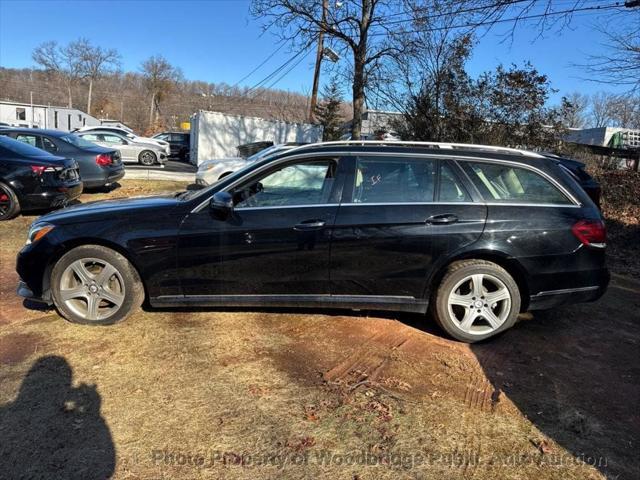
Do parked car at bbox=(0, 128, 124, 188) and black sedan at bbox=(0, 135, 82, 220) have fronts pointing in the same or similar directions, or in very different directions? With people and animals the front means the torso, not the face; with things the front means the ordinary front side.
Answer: same or similar directions

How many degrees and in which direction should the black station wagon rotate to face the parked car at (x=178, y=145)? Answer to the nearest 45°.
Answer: approximately 90° to its right

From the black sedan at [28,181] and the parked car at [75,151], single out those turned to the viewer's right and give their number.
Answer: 0

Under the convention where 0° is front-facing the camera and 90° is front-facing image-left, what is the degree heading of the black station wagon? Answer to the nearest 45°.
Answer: approximately 90°

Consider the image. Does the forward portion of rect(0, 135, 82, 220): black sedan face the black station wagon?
no

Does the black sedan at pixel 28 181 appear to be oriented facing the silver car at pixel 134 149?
no

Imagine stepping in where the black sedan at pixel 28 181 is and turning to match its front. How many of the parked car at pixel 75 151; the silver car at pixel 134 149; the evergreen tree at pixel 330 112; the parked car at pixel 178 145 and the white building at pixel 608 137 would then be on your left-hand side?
0

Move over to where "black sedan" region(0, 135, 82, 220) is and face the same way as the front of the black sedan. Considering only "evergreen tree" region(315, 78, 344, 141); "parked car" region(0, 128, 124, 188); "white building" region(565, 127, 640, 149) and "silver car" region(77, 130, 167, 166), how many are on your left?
0

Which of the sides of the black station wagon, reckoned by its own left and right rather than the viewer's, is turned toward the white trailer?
right

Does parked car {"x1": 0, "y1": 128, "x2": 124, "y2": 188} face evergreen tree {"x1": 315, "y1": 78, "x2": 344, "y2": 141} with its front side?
no

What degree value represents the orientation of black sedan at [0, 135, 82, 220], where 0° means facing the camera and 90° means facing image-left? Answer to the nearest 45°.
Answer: approximately 135°

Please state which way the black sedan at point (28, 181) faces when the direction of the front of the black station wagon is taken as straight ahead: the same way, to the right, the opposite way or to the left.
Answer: the same way

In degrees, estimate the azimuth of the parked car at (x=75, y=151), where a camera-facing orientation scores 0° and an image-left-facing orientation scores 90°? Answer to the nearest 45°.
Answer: approximately 135°

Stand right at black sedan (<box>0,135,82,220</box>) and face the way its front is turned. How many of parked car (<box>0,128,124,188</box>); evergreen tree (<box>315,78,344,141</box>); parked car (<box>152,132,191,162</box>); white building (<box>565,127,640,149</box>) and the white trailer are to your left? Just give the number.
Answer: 0

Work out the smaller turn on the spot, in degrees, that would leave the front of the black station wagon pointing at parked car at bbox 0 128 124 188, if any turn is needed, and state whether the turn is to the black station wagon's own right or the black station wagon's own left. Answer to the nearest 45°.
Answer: approximately 45° to the black station wagon's own right
